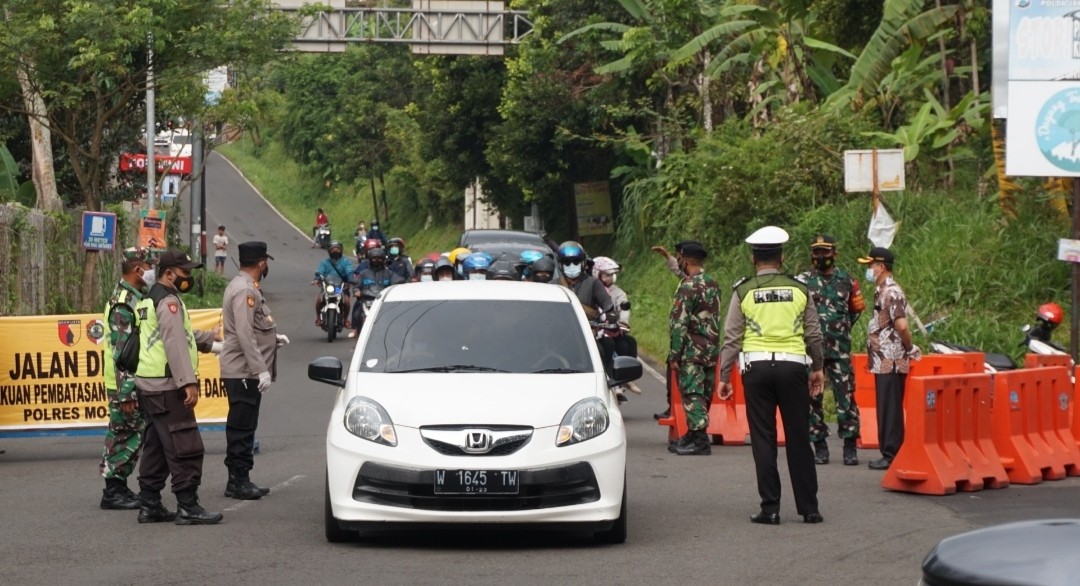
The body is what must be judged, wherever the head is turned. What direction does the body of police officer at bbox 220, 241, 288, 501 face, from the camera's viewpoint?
to the viewer's right

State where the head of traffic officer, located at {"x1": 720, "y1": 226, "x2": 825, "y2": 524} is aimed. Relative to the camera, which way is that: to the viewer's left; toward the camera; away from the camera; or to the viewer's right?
away from the camera

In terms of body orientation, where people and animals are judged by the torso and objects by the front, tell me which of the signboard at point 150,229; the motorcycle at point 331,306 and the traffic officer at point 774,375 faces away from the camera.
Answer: the traffic officer

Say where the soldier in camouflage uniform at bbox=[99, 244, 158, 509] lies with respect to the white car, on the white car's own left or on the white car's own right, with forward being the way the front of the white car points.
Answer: on the white car's own right

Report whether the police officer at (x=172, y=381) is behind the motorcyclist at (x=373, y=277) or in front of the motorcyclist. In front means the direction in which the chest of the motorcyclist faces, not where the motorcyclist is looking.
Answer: in front

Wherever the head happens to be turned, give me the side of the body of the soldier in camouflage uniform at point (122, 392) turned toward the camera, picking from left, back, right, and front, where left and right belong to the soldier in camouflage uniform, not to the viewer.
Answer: right

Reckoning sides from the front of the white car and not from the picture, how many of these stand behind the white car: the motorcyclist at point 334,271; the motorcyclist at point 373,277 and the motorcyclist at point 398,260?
3

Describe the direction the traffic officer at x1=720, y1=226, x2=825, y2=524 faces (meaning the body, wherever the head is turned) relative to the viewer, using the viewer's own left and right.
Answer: facing away from the viewer
